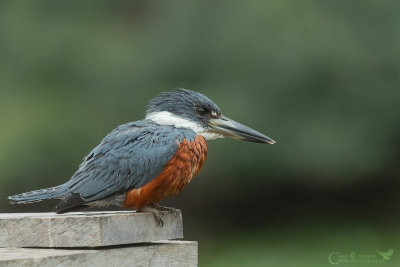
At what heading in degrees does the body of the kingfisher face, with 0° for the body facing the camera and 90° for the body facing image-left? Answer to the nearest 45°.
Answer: approximately 270°
